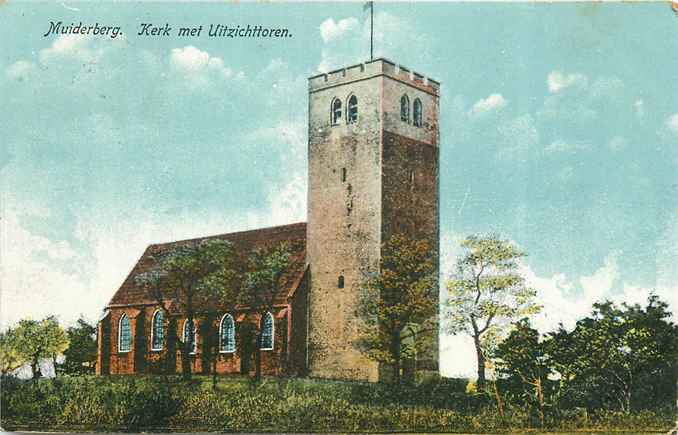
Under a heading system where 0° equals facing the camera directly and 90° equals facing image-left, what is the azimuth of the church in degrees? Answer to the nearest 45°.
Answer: approximately 315°

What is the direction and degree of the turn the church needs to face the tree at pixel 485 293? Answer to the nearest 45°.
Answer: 0° — it already faces it
